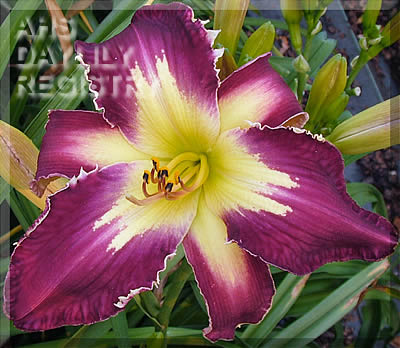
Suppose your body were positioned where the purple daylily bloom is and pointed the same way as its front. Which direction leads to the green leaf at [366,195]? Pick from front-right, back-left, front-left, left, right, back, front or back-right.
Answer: back-left

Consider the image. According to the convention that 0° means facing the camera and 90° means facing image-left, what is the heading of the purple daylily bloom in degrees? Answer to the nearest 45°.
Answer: approximately 0°
